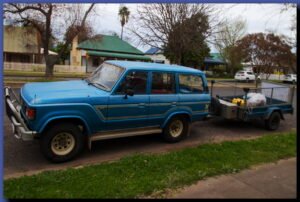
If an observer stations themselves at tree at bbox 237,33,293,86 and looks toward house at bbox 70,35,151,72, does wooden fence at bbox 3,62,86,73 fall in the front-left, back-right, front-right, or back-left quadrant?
front-left

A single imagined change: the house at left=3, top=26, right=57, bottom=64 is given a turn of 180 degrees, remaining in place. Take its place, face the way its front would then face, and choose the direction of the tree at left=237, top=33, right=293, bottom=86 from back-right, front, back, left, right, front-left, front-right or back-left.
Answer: back-right

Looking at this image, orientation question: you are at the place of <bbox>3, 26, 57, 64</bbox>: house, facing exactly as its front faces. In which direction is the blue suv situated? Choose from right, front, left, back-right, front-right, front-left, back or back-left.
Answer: front

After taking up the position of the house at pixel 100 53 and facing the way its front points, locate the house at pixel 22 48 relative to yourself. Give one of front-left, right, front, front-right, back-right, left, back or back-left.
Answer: right

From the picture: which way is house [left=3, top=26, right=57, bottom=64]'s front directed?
toward the camera

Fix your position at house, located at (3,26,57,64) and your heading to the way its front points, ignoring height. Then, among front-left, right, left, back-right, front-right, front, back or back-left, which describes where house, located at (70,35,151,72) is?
left

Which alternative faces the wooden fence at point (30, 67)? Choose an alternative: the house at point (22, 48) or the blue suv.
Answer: the house

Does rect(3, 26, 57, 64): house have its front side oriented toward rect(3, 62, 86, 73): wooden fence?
yes

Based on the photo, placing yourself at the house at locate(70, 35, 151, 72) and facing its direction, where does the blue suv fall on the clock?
The blue suv is roughly at 12 o'clock from the house.

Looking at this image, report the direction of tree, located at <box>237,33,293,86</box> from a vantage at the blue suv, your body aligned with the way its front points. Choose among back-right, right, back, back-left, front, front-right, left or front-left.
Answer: back

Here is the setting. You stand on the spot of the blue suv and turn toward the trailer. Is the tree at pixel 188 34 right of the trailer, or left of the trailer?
left

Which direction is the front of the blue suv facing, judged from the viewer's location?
facing the viewer and to the left of the viewer

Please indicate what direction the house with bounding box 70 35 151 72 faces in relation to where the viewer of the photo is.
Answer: facing the viewer

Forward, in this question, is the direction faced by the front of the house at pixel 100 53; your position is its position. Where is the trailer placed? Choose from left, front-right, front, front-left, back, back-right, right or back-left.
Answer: front

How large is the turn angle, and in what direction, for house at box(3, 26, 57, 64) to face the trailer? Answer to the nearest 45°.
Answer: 0° — it already faces it

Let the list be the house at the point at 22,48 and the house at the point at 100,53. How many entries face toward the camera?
2
